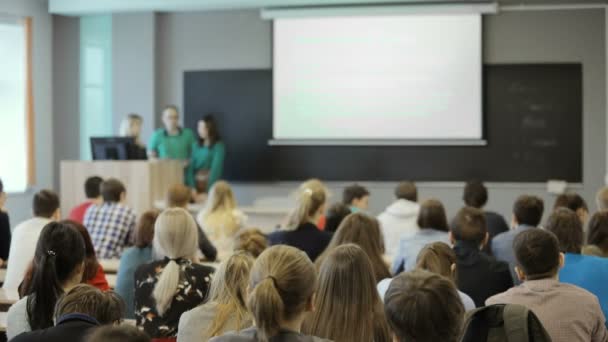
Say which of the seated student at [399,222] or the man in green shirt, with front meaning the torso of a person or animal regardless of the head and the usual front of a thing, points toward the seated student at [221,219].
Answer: the man in green shirt

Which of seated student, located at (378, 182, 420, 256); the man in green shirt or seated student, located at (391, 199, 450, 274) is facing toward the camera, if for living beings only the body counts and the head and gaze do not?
the man in green shirt

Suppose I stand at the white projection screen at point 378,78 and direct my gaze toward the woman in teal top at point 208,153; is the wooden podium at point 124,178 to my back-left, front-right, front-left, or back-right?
front-left

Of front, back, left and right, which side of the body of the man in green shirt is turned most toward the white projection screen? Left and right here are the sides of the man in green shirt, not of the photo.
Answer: left

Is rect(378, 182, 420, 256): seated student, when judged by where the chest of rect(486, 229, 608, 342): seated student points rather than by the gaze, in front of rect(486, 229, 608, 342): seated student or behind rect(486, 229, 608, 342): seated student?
in front

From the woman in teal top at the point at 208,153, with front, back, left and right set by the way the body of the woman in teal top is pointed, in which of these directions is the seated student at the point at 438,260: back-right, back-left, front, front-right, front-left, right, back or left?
front-left

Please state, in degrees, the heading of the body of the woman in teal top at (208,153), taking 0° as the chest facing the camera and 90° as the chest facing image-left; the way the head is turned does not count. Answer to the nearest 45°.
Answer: approximately 45°

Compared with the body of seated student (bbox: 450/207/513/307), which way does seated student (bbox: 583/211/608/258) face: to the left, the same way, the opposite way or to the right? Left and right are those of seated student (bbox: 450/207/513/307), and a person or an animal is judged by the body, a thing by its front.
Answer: the same way

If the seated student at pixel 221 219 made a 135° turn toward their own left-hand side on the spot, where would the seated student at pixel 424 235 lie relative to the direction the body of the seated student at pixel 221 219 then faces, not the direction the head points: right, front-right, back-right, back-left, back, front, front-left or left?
left

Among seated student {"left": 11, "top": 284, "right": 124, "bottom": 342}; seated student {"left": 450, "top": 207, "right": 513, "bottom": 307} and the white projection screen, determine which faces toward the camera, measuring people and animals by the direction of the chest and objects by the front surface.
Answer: the white projection screen

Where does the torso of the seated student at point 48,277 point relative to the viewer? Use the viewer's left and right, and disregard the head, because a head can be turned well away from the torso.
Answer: facing away from the viewer and to the right of the viewer

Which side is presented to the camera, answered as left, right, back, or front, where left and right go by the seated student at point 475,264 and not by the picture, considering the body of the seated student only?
back

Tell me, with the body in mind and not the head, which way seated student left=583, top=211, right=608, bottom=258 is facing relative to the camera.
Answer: away from the camera

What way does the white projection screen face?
toward the camera

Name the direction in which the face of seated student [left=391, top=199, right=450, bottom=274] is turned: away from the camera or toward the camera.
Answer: away from the camera

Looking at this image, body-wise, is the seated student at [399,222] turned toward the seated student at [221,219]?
no

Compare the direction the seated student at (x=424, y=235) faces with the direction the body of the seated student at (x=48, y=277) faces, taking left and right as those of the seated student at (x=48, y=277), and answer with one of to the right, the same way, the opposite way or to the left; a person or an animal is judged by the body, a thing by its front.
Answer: the same way

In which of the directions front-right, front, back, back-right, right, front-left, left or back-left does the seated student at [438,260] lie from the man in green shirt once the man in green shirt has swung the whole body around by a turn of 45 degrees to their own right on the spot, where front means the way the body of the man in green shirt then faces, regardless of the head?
front-left

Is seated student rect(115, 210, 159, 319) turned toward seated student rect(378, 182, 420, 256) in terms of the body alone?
no

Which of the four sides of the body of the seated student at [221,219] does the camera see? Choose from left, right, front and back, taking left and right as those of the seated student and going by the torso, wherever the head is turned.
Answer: back

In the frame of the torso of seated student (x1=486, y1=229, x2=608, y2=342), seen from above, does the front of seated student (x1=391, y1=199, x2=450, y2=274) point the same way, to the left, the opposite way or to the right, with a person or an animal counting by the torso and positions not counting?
the same way

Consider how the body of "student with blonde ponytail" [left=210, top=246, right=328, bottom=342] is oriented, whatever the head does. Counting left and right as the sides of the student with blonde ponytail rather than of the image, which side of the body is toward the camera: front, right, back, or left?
back

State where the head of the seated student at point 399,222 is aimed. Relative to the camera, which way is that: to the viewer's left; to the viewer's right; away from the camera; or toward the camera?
away from the camera

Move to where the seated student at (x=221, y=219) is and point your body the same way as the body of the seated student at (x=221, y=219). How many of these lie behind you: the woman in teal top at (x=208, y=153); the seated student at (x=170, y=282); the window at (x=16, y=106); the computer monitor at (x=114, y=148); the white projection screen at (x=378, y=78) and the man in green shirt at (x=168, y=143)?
1
